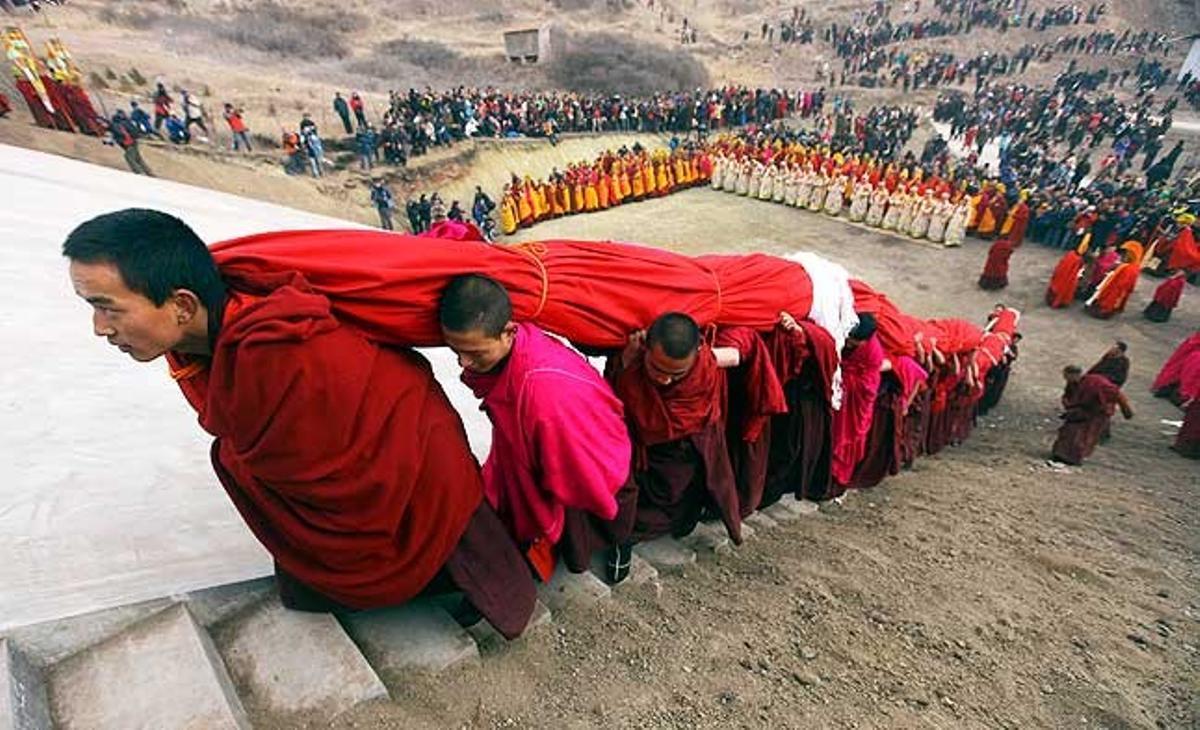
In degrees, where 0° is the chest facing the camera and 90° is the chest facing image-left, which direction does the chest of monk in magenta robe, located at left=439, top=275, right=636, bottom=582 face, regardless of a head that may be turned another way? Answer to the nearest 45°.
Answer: approximately 45°

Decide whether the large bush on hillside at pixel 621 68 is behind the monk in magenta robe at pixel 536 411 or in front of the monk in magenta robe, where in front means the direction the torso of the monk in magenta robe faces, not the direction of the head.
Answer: behind

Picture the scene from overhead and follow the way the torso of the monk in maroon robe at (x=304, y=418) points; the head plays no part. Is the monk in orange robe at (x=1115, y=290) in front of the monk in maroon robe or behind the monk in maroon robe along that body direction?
behind

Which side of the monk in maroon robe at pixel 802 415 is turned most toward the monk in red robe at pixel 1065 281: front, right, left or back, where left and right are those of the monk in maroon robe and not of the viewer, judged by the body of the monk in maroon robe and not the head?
back

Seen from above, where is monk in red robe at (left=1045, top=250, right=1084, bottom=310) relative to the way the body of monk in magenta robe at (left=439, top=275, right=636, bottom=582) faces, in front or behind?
behind

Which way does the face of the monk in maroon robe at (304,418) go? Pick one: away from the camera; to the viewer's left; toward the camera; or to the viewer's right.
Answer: to the viewer's left

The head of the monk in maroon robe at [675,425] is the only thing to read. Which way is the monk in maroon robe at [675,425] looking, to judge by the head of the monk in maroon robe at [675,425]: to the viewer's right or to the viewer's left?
to the viewer's left

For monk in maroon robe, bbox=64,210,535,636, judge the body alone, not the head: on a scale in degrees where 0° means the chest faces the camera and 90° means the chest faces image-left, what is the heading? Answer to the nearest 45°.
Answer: approximately 90°

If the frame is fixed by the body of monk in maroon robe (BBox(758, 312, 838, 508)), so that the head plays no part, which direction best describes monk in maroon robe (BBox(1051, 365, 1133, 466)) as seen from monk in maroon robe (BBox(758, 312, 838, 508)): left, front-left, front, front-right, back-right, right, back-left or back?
back
